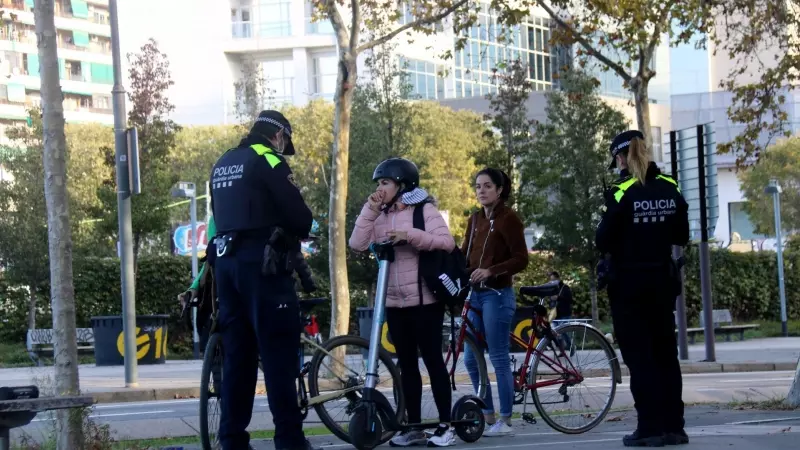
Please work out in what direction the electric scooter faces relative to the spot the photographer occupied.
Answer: facing the viewer and to the left of the viewer

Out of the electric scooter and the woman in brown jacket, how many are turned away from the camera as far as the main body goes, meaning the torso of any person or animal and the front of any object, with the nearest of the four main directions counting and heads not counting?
0

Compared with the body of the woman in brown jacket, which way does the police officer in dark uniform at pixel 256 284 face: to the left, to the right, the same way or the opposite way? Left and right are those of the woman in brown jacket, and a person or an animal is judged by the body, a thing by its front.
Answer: the opposite way

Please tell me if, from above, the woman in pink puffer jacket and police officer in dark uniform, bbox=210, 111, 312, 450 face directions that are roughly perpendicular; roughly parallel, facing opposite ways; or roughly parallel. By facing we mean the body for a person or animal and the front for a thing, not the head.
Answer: roughly parallel, facing opposite ways

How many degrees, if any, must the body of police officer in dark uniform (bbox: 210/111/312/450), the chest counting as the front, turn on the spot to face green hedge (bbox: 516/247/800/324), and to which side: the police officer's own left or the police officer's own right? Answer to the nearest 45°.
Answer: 0° — they already face it

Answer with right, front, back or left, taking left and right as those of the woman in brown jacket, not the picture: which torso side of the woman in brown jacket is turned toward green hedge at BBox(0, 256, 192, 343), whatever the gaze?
right

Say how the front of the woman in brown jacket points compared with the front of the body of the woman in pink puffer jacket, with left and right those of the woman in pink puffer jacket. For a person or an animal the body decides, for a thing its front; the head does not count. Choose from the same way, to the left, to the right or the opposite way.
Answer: the same way

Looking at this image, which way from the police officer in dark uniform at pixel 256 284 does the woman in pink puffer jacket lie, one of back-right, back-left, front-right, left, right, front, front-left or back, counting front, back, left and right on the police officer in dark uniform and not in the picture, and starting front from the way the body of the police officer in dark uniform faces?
front

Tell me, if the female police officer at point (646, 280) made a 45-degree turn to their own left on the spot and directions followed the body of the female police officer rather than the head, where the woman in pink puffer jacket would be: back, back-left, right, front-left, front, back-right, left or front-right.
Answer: front

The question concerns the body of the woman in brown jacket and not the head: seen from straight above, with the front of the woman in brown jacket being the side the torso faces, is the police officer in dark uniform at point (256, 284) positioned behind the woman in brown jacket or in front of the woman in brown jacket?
in front

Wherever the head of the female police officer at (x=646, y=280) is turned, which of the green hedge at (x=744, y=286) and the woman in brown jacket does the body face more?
the woman in brown jacket

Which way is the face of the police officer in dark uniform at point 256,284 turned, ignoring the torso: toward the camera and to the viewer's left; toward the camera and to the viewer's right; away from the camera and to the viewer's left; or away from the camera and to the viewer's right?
away from the camera and to the viewer's right

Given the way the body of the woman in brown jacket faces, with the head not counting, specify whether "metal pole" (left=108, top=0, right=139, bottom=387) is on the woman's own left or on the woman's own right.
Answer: on the woman's own right

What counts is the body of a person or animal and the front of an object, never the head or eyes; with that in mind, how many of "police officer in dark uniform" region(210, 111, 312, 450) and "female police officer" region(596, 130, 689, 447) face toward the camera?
0

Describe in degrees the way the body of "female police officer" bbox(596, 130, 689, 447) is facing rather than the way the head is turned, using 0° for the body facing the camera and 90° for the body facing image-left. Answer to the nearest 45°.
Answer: approximately 135°

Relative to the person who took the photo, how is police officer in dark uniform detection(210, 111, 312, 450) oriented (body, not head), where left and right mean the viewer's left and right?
facing away from the viewer and to the right of the viewer

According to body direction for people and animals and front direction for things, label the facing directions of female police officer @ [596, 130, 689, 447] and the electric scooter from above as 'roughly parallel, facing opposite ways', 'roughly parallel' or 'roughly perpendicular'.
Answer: roughly perpendicular
